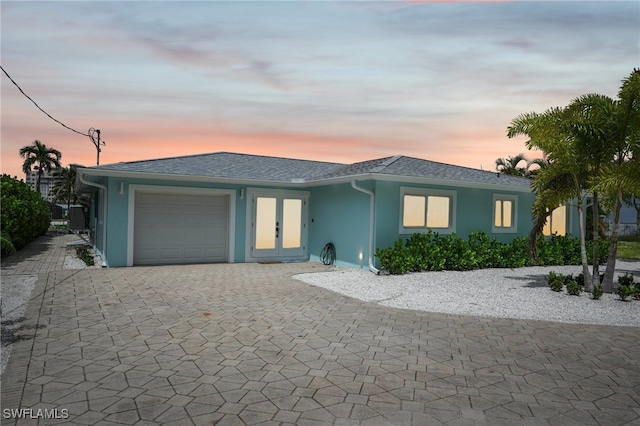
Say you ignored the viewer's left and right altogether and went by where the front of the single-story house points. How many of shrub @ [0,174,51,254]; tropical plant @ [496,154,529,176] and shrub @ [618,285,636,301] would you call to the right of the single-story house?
1

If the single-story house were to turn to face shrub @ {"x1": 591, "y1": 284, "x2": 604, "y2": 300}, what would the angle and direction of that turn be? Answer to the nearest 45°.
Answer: approximately 45° to its left

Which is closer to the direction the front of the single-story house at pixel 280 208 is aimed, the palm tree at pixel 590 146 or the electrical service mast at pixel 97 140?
the palm tree

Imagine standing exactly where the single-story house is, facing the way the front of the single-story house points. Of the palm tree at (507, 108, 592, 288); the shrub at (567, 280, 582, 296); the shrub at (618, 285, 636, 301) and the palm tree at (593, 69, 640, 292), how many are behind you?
0

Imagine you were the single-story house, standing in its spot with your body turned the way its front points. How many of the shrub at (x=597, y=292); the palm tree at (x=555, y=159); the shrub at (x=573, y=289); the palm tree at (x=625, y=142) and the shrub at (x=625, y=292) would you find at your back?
0

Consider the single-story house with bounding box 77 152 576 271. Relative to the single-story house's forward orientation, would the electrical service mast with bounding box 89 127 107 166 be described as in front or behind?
behind

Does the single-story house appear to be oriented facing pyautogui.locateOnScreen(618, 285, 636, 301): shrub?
no

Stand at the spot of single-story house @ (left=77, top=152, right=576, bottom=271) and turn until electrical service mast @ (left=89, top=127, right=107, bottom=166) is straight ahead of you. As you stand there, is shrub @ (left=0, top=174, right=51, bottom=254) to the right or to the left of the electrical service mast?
left

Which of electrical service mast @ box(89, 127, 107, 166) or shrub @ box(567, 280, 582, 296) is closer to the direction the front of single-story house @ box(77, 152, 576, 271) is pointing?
the shrub

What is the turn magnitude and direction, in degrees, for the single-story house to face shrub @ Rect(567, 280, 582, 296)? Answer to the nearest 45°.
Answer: approximately 45° to its left

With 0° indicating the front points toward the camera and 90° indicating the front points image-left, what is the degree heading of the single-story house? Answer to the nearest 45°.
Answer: approximately 0°

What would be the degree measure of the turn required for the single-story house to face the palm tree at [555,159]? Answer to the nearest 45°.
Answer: approximately 45° to its left

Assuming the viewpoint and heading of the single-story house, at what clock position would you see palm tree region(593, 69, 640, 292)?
The palm tree is roughly at 10 o'clock from the single-story house.

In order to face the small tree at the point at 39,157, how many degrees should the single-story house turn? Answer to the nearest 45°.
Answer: approximately 135° to its right

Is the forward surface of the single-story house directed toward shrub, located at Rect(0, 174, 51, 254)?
no
